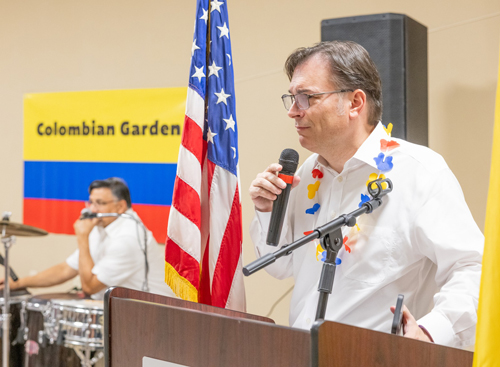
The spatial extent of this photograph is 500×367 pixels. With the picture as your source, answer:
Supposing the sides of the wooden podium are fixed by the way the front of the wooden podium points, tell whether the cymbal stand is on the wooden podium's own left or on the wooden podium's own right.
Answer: on the wooden podium's own right

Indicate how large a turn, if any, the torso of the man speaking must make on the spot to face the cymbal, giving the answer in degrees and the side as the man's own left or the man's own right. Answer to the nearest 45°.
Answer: approximately 90° to the man's own right

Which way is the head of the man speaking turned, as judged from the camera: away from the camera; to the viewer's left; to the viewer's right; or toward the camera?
to the viewer's left

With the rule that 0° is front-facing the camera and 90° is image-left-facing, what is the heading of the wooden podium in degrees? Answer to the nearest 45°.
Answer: approximately 45°

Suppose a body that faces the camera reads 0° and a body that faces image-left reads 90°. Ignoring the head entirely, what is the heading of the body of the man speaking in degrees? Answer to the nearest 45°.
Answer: approximately 45°

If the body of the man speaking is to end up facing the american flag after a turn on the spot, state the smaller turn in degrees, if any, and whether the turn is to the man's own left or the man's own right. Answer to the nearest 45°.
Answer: approximately 90° to the man's own right

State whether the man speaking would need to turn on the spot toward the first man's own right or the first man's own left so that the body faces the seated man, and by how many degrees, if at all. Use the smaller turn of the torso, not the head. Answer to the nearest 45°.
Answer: approximately 90° to the first man's own right

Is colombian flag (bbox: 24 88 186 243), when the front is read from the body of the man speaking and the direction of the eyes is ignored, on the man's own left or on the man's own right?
on the man's own right

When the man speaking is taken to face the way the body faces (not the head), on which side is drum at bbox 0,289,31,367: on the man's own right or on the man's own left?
on the man's own right
